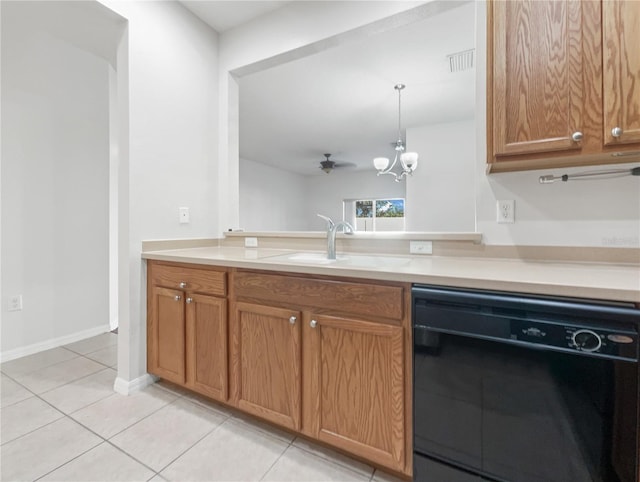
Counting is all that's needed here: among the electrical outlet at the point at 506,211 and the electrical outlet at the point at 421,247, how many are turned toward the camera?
2

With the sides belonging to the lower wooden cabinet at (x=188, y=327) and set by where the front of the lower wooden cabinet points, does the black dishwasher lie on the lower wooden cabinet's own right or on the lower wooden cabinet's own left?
on the lower wooden cabinet's own left

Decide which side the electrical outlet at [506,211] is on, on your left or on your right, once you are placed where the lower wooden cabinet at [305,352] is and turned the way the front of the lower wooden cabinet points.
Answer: on your left

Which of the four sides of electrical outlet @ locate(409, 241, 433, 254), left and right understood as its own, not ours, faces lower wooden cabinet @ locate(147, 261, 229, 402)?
right

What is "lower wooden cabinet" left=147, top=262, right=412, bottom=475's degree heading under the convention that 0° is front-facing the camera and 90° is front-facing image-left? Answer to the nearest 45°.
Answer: approximately 45°
